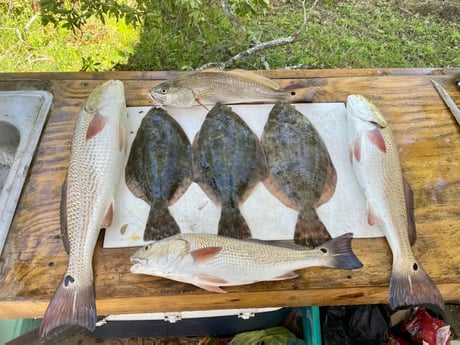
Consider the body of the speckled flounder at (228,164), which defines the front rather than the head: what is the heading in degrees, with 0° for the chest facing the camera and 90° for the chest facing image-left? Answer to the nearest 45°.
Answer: approximately 180°

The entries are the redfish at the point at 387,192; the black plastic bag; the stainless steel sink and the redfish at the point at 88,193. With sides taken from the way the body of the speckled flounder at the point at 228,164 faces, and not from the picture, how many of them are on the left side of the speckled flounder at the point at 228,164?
2

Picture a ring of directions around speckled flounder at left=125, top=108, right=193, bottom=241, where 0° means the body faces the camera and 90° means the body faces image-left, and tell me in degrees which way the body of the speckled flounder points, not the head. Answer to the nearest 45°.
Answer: approximately 180°

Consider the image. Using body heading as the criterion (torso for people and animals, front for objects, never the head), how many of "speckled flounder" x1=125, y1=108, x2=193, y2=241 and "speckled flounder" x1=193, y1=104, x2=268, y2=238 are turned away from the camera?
2

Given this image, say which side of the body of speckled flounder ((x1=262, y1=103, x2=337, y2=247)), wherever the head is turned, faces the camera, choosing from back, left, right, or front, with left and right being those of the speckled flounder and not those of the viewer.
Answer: back

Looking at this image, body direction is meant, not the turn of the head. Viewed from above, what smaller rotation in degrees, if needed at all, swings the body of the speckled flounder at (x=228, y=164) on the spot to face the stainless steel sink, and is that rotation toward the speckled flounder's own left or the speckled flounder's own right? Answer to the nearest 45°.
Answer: approximately 90° to the speckled flounder's own left
